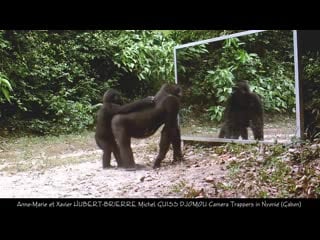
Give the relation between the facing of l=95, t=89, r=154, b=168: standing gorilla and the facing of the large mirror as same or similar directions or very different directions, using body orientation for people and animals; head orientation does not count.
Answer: very different directions

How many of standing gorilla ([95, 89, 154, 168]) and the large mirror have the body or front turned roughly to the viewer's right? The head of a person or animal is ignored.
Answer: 1

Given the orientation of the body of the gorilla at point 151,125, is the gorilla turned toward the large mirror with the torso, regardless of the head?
yes

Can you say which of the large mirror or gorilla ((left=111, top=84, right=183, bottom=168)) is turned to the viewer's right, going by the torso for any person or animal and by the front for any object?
the gorilla

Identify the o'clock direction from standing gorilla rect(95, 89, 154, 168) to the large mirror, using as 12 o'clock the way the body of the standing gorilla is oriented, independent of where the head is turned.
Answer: The large mirror is roughly at 12 o'clock from the standing gorilla.

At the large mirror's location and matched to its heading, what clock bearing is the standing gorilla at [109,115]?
The standing gorilla is roughly at 1 o'clock from the large mirror.

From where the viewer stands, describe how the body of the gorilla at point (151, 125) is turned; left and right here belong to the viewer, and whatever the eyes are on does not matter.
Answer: facing to the right of the viewer

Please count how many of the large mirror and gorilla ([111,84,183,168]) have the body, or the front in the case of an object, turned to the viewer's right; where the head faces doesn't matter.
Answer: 1

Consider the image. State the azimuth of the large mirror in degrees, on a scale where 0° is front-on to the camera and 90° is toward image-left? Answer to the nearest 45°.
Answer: approximately 45°

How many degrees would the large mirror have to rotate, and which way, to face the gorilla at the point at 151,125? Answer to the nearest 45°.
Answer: approximately 45° to its right

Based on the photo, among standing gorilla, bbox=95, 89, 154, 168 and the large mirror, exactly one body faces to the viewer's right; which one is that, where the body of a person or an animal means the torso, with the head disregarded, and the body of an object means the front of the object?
the standing gorilla

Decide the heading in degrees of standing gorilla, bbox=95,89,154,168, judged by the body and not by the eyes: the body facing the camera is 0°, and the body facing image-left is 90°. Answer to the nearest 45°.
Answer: approximately 270°
